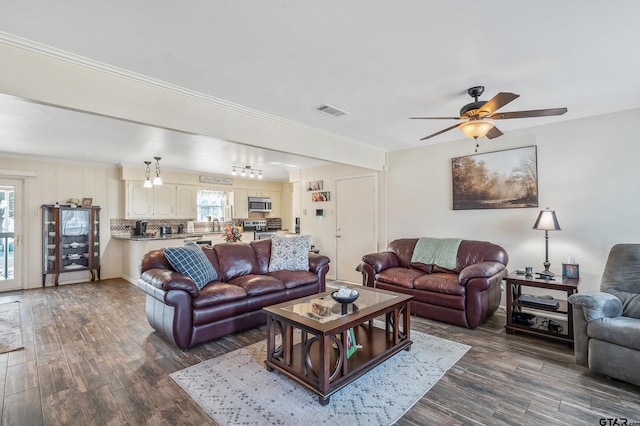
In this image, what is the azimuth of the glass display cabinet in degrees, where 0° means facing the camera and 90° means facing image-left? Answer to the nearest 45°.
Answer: approximately 315°

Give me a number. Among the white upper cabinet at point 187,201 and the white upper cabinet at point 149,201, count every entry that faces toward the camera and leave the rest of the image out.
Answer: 2

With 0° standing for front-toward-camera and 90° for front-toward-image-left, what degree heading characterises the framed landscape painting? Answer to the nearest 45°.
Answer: approximately 45°

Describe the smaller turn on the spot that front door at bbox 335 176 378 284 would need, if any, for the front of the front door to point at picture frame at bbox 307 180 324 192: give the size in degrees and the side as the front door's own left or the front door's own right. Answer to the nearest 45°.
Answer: approximately 90° to the front door's own right

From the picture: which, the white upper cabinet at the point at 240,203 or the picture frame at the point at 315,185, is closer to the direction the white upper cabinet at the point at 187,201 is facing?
the picture frame

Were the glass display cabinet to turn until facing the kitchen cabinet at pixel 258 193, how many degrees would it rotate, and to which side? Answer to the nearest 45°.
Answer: approximately 45° to its left

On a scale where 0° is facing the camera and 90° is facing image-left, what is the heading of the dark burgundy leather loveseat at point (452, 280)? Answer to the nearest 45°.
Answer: approximately 45°

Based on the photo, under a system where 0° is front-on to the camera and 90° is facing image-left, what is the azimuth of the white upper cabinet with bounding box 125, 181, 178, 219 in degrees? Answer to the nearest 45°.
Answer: approximately 0°

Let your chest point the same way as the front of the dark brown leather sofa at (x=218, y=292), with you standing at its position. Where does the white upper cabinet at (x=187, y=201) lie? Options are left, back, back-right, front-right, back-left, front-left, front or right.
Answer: back-left

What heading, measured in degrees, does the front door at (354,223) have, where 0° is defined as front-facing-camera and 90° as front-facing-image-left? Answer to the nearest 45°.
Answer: approximately 45°

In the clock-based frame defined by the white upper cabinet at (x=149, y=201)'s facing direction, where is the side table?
The side table is roughly at 11 o'clock from the white upper cabinet.

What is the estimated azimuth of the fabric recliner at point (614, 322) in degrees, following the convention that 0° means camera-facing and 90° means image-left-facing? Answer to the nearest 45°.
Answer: approximately 45°
